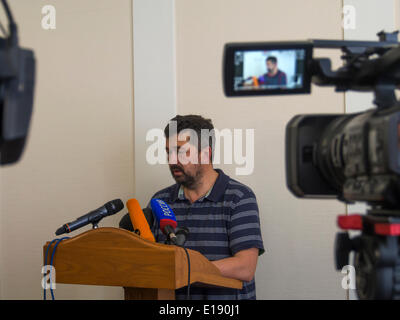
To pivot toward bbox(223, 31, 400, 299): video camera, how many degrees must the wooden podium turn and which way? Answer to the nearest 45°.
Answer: approximately 90° to its left

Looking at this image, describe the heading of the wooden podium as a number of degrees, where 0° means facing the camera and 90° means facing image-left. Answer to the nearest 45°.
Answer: approximately 45°

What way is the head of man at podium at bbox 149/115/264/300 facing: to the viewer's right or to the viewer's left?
to the viewer's left
